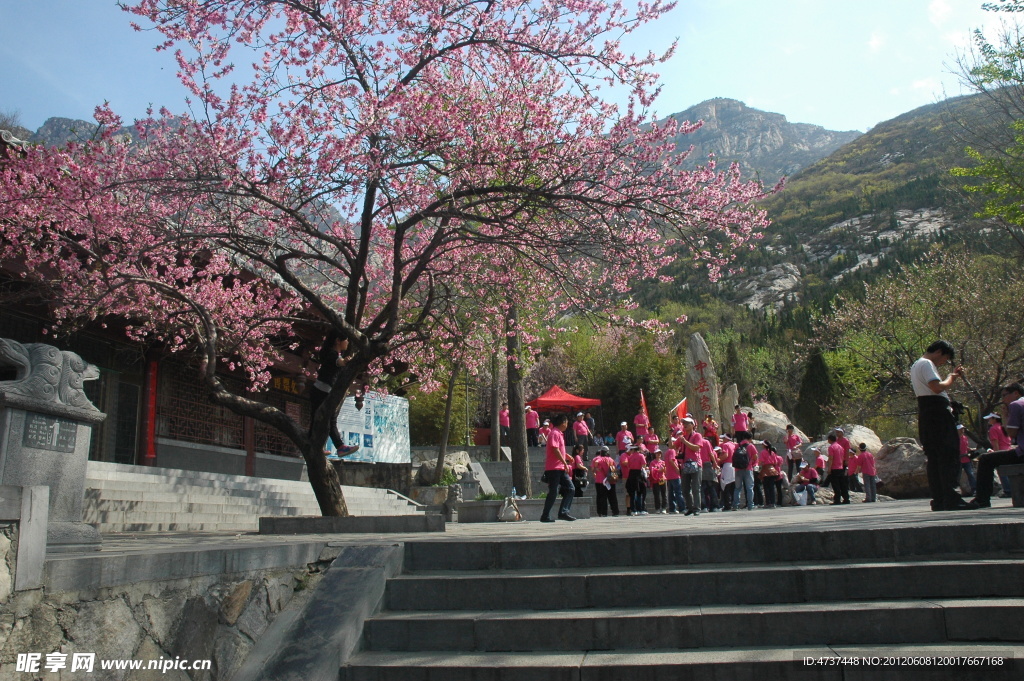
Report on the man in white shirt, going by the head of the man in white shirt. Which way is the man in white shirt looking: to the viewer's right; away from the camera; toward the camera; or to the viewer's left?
to the viewer's right

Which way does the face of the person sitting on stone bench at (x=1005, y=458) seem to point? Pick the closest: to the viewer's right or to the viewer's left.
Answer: to the viewer's left

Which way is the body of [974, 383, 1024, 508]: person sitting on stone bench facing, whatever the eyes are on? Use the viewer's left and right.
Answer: facing to the left of the viewer

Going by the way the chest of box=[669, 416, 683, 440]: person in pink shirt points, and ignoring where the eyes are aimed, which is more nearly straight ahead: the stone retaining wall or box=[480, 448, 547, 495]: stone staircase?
the stone retaining wall

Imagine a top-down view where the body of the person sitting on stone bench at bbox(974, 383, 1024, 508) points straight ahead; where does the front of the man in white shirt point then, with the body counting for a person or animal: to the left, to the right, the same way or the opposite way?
the opposite way

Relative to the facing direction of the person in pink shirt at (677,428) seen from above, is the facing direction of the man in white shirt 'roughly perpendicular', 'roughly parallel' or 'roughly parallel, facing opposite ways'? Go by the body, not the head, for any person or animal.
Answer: roughly perpendicular

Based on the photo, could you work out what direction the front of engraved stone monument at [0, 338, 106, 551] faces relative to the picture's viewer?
facing the viewer

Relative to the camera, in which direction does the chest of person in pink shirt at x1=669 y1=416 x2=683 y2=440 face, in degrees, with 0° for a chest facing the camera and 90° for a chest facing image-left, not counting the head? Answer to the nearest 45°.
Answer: approximately 0°

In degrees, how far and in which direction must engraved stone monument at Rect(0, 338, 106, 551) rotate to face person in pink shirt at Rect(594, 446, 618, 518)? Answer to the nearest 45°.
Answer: approximately 135° to its left

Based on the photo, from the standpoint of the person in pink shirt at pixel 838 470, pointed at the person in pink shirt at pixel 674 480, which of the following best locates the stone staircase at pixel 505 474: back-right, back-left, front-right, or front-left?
front-right
